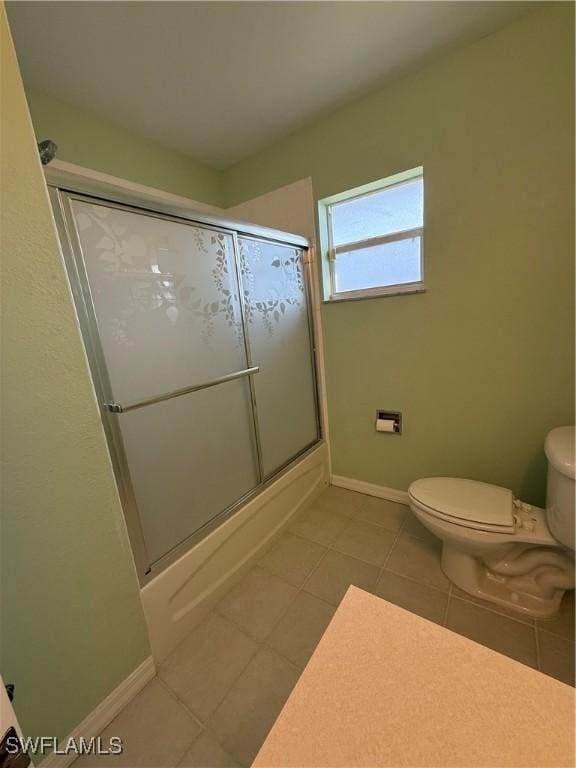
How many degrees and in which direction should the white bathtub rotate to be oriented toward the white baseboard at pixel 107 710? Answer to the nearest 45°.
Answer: approximately 90° to its right

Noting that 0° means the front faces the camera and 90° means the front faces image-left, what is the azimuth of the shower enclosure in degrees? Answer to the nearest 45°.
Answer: approximately 315°

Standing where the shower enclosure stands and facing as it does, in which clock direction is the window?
The window is roughly at 10 o'clock from the shower enclosure.

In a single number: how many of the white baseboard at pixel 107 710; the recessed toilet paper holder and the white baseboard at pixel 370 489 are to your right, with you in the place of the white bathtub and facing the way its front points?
1

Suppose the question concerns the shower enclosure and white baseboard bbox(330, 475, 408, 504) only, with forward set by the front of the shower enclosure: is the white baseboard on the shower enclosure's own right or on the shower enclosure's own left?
on the shower enclosure's own left

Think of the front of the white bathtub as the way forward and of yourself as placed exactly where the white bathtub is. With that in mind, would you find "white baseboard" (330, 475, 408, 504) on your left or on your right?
on your left

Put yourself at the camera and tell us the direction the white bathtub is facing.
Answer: facing the viewer and to the right of the viewer

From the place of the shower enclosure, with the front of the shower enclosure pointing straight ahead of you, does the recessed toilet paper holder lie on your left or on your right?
on your left
